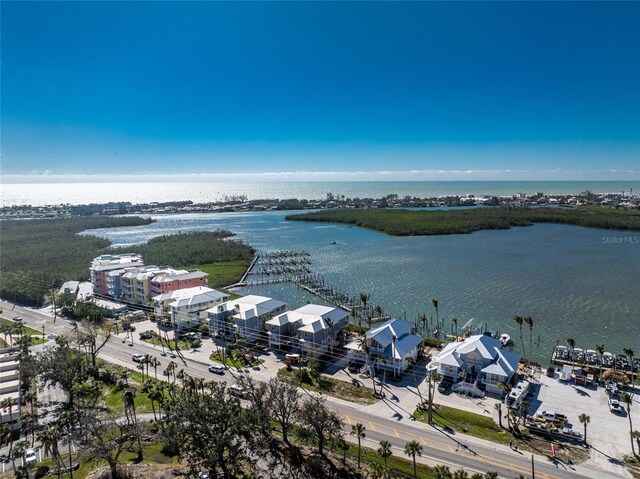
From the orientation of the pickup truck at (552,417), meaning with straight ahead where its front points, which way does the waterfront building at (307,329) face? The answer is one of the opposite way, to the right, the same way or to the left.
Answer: to the left

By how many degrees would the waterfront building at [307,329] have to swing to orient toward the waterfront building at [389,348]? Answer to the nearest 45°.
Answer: approximately 90° to its left

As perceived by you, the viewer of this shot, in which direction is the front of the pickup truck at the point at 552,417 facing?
facing to the left of the viewer

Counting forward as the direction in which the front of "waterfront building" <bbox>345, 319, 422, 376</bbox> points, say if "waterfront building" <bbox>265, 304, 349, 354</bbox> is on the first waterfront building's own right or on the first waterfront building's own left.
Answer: on the first waterfront building's own right

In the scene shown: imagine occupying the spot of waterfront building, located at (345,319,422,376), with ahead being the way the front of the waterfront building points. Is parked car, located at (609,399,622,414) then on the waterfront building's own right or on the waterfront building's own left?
on the waterfront building's own left

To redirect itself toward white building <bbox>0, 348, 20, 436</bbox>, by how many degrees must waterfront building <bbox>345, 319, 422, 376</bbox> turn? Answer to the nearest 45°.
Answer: approximately 45° to its right

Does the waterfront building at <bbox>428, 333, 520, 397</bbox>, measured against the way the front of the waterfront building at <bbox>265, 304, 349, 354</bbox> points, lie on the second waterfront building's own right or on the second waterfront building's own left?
on the second waterfront building's own left
